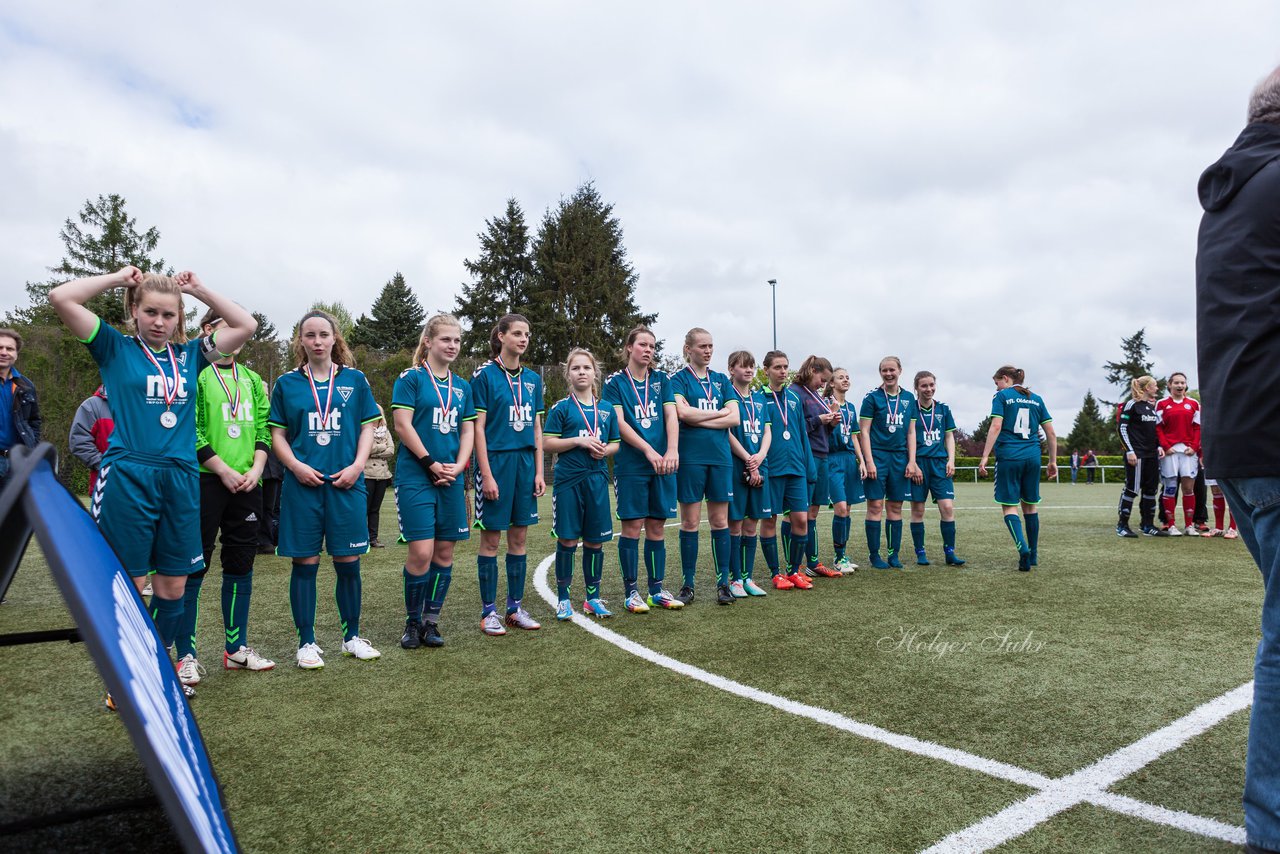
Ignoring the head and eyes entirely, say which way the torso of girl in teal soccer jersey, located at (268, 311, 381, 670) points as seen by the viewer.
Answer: toward the camera

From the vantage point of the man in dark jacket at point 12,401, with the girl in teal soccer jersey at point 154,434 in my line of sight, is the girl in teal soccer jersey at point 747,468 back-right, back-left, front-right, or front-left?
front-left

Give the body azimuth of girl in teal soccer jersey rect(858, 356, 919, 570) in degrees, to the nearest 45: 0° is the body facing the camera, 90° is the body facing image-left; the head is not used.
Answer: approximately 0°

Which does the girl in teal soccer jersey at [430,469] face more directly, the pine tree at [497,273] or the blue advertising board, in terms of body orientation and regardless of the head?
the blue advertising board

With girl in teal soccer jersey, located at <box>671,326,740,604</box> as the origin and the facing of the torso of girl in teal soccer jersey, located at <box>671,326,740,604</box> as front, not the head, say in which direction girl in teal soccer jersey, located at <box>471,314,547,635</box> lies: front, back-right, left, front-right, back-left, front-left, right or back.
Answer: right

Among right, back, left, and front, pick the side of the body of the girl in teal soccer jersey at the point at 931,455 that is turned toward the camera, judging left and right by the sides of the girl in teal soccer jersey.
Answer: front

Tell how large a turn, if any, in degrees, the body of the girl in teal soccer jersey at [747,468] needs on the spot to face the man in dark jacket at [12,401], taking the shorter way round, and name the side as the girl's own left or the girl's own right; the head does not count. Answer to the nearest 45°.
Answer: approximately 135° to the girl's own right

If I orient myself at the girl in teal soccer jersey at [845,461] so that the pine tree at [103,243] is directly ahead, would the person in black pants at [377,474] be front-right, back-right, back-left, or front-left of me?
front-left

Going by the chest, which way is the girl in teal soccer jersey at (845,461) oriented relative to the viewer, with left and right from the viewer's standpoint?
facing the viewer and to the right of the viewer

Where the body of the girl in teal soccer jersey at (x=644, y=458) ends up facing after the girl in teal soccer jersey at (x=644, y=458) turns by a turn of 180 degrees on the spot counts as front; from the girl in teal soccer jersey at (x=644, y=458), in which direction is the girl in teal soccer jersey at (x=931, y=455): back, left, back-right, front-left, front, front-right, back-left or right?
right

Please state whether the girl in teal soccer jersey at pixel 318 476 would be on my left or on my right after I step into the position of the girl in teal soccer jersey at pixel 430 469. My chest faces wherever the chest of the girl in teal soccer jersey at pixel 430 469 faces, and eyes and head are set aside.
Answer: on my right

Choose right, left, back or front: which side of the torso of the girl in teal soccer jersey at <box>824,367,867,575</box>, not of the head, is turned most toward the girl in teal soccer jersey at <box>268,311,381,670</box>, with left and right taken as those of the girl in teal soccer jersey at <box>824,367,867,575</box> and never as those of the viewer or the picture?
right
